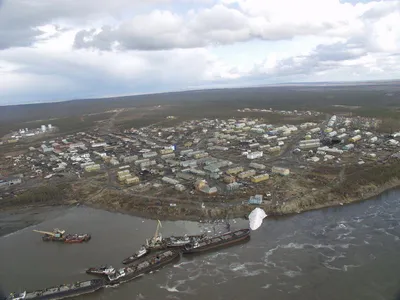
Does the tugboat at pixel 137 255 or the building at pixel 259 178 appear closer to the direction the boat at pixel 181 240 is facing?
the building

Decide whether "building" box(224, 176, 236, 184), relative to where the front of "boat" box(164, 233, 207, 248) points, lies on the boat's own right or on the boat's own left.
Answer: on the boat's own left

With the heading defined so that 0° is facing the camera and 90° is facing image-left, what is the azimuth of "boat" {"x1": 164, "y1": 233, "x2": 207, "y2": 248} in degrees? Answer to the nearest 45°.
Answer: approximately 270°
